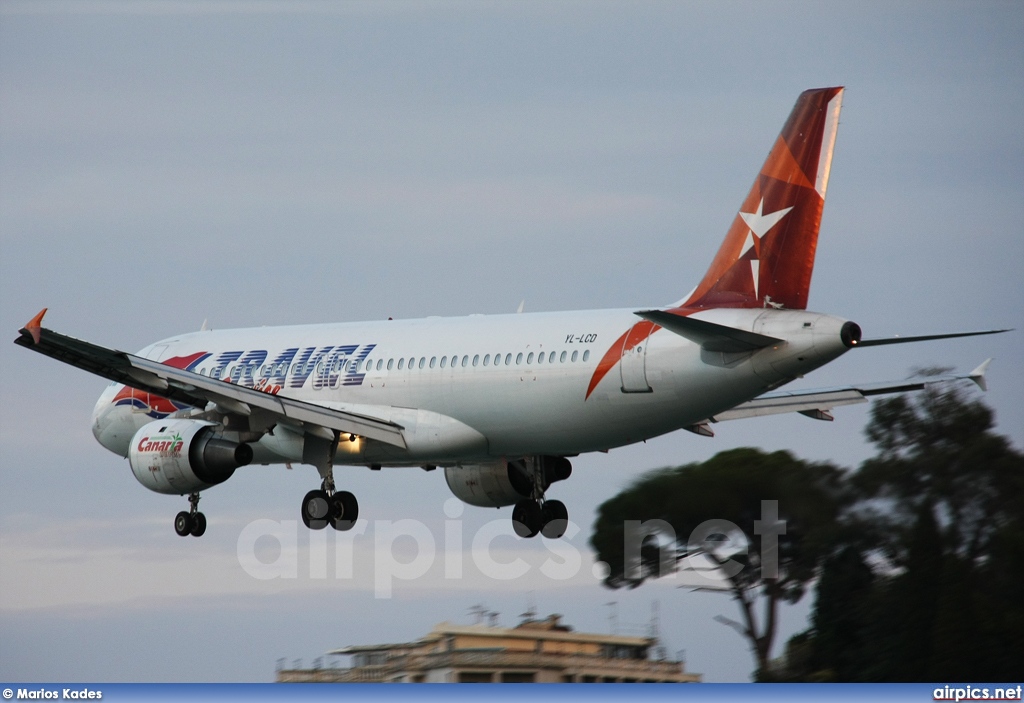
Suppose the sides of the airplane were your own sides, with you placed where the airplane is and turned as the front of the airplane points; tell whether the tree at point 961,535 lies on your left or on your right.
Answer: on your right
